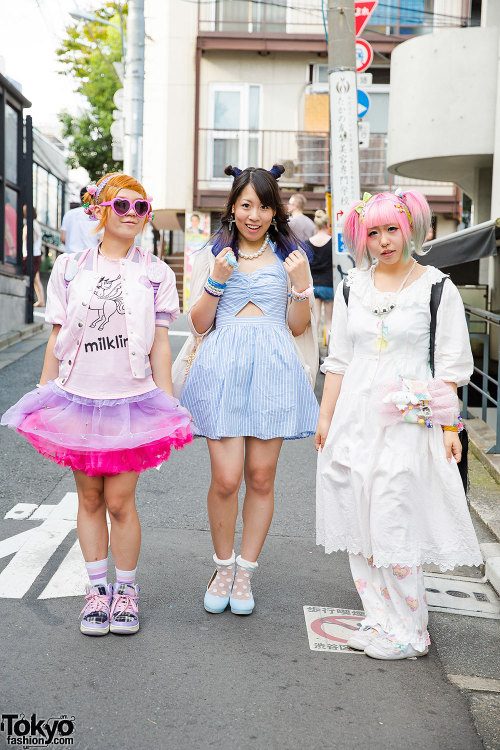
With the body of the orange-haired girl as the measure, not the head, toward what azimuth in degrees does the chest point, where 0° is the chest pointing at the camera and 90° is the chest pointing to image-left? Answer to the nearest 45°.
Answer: approximately 0°

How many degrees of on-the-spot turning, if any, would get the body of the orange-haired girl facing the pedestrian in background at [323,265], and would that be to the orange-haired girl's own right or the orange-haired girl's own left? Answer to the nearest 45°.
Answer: approximately 180°

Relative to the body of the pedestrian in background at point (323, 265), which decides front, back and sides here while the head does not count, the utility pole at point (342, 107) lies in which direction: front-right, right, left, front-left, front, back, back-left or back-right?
back

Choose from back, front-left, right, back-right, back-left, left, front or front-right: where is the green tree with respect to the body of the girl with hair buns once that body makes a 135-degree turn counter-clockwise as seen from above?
front-left

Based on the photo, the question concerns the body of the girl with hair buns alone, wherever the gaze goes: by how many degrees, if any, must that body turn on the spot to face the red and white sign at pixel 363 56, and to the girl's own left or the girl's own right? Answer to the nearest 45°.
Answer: approximately 180°

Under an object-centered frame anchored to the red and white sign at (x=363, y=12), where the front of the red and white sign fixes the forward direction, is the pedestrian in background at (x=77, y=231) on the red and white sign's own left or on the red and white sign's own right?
on the red and white sign's own right
